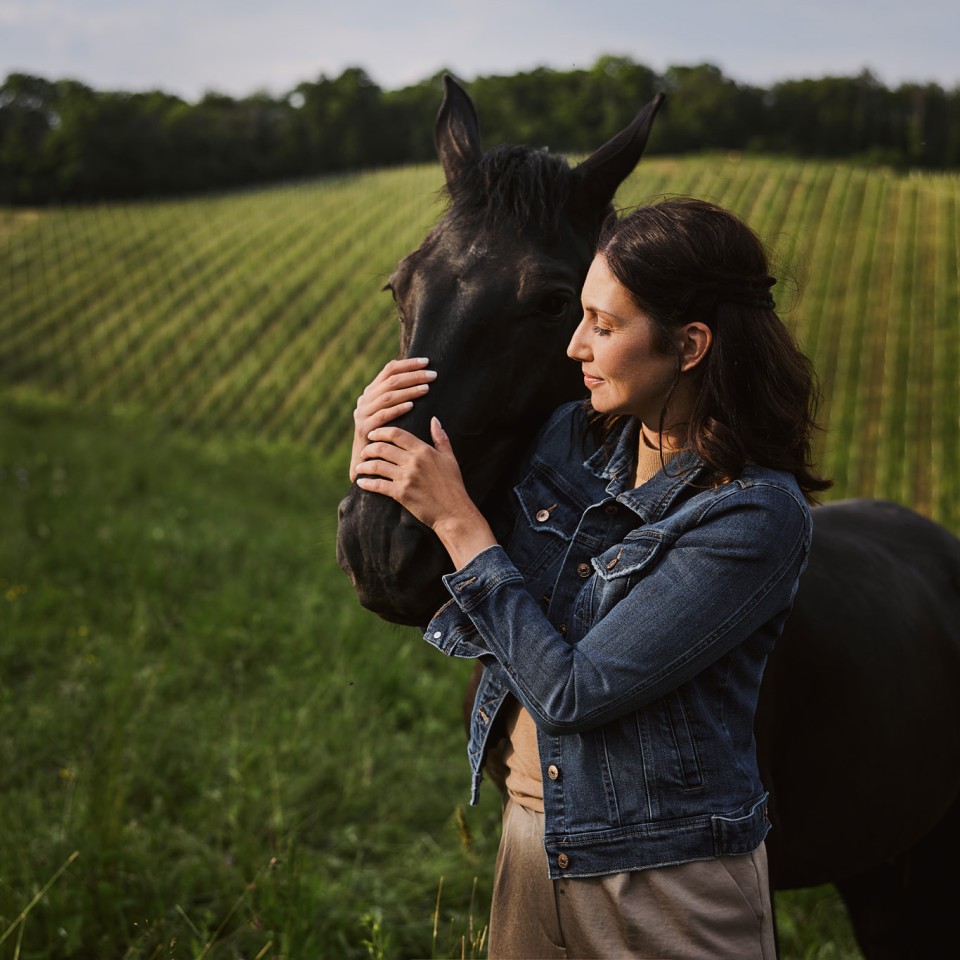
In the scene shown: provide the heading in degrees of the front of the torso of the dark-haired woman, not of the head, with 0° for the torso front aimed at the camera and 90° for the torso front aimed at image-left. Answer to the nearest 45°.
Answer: approximately 45°

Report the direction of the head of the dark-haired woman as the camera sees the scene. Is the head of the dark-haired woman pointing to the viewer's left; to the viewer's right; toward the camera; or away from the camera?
to the viewer's left
